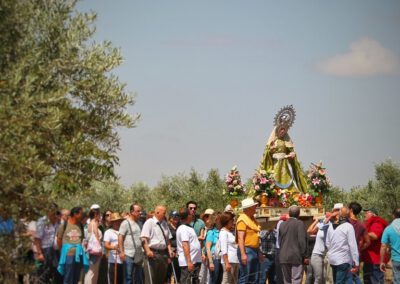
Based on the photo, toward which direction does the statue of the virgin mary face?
toward the camera

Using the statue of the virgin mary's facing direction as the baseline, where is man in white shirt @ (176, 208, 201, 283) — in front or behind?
in front

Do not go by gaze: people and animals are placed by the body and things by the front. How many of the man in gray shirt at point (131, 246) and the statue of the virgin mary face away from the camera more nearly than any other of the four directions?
0

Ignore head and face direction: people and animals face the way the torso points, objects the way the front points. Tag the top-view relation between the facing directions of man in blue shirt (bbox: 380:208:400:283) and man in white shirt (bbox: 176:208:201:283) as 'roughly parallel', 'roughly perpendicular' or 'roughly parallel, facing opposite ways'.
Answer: roughly perpendicular

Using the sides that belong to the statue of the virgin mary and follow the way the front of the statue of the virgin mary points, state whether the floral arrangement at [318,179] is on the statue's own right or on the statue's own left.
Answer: on the statue's own left

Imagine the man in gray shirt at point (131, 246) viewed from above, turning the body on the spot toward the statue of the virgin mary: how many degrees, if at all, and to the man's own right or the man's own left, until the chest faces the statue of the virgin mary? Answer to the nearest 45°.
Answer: approximately 90° to the man's own left
